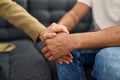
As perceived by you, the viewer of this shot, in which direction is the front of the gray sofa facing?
facing the viewer
